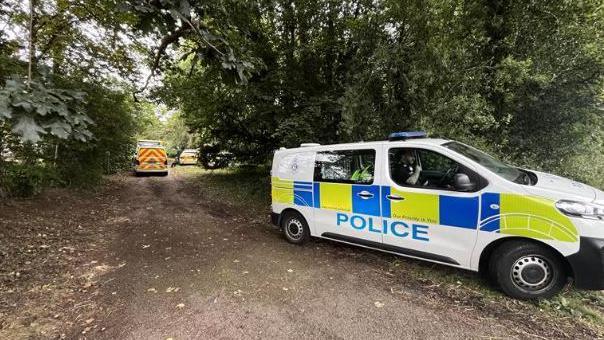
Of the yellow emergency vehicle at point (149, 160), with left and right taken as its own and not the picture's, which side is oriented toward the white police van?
back

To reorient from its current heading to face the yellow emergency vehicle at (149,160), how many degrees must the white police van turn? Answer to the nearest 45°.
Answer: approximately 180°

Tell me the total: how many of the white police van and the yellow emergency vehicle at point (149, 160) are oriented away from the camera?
1

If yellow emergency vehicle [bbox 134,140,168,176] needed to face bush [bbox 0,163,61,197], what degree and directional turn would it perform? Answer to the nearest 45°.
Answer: approximately 180°

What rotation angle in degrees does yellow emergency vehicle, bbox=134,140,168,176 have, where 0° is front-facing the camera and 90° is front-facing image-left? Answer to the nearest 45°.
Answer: approximately 180°

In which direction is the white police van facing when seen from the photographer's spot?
facing the viewer and to the right of the viewer

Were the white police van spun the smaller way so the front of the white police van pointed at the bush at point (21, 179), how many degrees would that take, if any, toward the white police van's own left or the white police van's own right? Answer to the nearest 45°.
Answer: approximately 135° to the white police van's own right

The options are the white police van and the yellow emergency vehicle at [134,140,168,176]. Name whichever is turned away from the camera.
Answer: the yellow emergency vehicle
